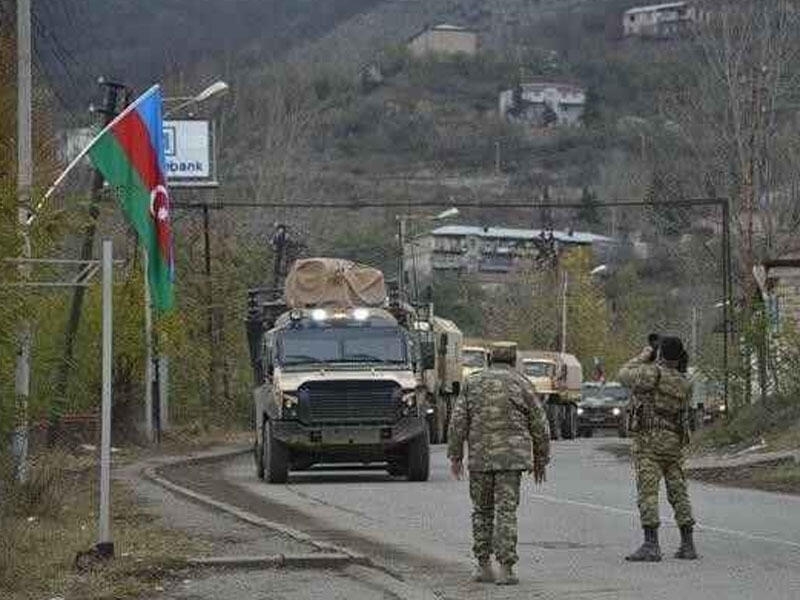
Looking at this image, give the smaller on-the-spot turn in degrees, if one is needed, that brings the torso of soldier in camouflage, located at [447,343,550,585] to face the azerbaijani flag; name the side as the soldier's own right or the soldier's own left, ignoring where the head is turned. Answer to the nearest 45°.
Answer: approximately 45° to the soldier's own left

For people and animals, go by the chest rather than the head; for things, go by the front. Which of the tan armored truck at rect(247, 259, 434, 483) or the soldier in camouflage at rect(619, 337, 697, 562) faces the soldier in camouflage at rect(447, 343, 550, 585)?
the tan armored truck

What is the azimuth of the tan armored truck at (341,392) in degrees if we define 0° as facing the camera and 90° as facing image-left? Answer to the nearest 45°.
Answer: approximately 0°

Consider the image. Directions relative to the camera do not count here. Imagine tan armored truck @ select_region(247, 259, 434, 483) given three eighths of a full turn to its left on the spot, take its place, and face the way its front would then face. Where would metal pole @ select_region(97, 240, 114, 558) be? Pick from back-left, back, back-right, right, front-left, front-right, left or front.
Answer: back-right

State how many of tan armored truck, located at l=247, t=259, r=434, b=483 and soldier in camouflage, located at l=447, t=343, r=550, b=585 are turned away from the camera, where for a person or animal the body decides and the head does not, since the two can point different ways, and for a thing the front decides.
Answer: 1

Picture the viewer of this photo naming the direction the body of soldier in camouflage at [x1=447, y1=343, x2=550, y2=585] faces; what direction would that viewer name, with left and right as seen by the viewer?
facing away from the viewer

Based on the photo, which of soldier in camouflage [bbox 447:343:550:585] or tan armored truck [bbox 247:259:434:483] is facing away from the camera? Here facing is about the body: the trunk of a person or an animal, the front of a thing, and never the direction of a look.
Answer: the soldier in camouflage

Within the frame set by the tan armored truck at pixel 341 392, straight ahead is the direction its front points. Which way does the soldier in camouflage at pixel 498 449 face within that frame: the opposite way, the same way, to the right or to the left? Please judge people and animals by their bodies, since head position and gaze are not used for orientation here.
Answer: the opposite way

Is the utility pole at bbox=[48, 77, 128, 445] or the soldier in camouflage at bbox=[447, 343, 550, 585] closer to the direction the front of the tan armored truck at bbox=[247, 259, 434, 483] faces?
the soldier in camouflage

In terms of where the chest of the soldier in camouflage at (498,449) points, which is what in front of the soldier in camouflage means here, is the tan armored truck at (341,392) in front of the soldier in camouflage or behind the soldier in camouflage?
in front

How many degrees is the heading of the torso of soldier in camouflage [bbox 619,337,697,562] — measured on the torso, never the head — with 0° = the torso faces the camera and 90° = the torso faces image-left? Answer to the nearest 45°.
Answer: approximately 135°

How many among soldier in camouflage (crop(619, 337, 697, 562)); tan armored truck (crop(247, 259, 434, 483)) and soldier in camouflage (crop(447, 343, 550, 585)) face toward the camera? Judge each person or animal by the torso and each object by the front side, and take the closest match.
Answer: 1

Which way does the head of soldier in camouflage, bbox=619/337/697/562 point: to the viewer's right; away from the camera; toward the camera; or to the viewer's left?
away from the camera

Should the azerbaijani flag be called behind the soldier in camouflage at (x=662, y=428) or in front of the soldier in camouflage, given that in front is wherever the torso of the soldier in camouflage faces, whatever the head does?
in front

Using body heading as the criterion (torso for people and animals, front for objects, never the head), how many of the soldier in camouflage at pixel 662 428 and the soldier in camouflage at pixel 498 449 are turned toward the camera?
0
